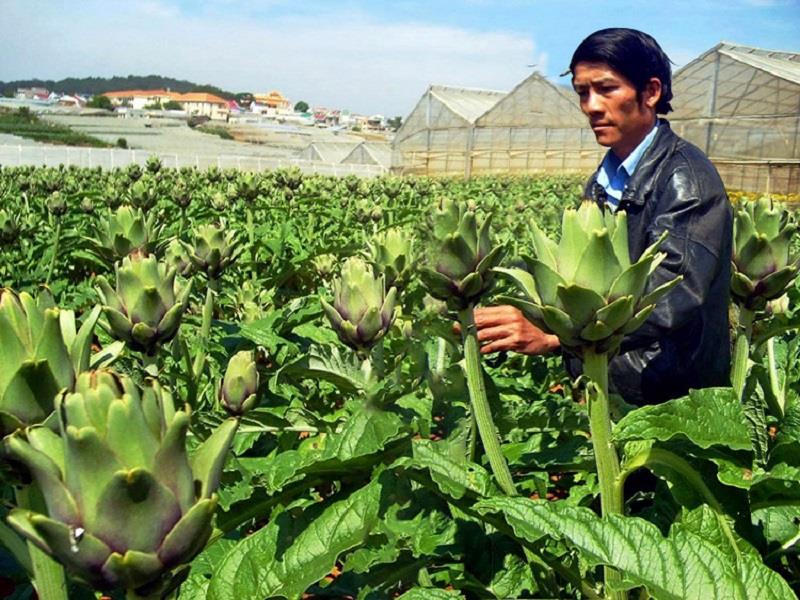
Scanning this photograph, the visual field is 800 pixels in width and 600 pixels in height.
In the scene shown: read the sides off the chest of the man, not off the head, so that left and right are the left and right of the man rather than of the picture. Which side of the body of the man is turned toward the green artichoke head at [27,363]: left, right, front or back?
front

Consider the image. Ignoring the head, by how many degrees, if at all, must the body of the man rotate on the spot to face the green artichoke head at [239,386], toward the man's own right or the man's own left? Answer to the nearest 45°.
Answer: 0° — they already face it

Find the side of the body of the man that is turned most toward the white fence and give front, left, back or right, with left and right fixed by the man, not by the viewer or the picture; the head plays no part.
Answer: right

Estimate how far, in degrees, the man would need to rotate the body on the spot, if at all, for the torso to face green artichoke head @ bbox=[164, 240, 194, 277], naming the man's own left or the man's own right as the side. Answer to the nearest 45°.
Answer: approximately 45° to the man's own right

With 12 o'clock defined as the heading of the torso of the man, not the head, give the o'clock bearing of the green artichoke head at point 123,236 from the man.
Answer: The green artichoke head is roughly at 2 o'clock from the man.

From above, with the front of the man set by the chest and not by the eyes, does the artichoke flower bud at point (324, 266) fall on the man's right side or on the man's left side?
on the man's right side

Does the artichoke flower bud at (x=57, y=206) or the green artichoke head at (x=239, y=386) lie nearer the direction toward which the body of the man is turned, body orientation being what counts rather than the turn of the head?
the green artichoke head

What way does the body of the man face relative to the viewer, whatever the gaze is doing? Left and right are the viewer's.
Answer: facing the viewer and to the left of the viewer

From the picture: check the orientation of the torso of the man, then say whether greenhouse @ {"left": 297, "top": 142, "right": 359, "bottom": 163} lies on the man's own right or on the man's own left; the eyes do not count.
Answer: on the man's own right

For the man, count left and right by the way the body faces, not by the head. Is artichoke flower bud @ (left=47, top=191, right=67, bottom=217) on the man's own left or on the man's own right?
on the man's own right
